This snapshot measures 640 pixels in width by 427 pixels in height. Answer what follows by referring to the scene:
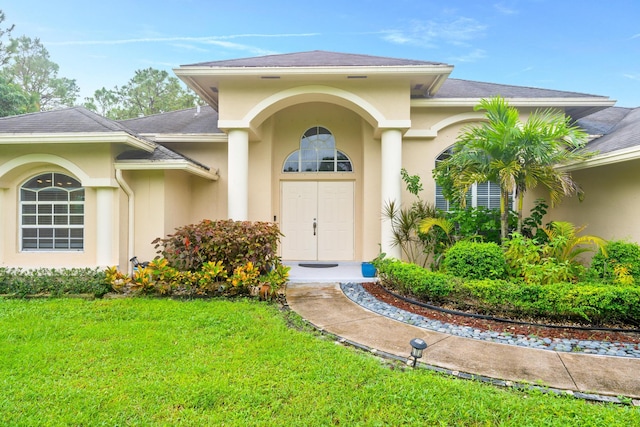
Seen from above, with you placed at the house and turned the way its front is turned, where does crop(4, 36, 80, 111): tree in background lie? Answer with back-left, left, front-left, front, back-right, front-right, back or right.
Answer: back-right

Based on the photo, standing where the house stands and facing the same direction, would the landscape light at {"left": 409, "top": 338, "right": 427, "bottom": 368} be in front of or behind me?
in front

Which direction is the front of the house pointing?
toward the camera

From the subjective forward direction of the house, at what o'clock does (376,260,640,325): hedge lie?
The hedge is roughly at 10 o'clock from the house.

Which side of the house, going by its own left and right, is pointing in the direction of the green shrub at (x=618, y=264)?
left

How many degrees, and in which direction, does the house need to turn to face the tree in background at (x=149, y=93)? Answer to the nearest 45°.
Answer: approximately 135° to its right

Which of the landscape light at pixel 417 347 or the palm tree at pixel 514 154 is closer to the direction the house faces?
the landscape light

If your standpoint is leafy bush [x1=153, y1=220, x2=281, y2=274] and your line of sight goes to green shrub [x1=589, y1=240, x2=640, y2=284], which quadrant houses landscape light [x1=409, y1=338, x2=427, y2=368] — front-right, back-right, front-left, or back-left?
front-right
